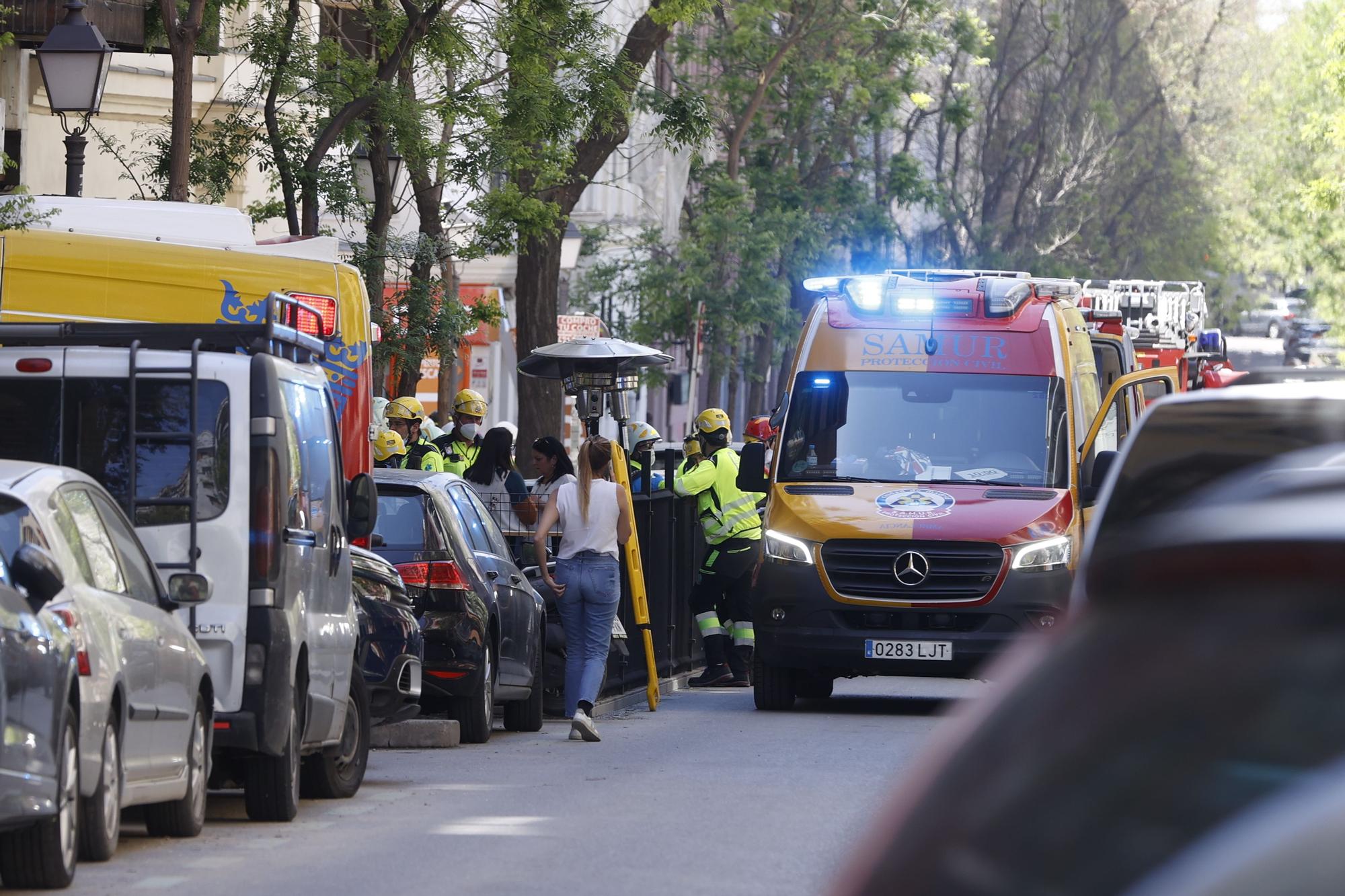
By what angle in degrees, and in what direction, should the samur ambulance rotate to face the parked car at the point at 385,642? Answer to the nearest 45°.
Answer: approximately 45° to its right

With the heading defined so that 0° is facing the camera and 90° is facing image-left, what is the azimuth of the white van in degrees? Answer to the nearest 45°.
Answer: approximately 180°

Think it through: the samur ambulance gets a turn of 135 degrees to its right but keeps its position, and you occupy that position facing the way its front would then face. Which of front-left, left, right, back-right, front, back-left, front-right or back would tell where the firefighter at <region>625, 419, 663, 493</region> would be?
front

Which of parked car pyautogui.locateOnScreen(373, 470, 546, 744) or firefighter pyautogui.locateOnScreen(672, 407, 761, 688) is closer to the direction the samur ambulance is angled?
the parked car

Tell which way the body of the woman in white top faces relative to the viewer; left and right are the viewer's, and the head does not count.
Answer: facing away from the viewer

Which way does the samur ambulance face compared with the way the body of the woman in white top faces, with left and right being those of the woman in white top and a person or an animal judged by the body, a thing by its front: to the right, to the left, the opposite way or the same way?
the opposite way

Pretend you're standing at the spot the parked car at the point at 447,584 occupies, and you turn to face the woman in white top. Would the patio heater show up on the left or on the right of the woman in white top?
left
